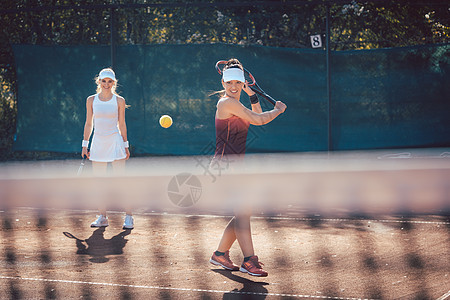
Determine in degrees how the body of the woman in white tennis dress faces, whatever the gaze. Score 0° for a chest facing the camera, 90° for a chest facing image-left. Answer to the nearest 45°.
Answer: approximately 0°

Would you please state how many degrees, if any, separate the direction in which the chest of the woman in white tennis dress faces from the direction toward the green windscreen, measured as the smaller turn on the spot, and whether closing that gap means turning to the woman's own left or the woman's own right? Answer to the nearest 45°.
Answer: approximately 135° to the woman's own left

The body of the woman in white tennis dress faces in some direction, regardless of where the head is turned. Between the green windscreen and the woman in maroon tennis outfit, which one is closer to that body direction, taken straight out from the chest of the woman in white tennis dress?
the woman in maroon tennis outfit

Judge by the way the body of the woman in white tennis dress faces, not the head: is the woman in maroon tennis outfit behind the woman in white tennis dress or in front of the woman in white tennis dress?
in front
